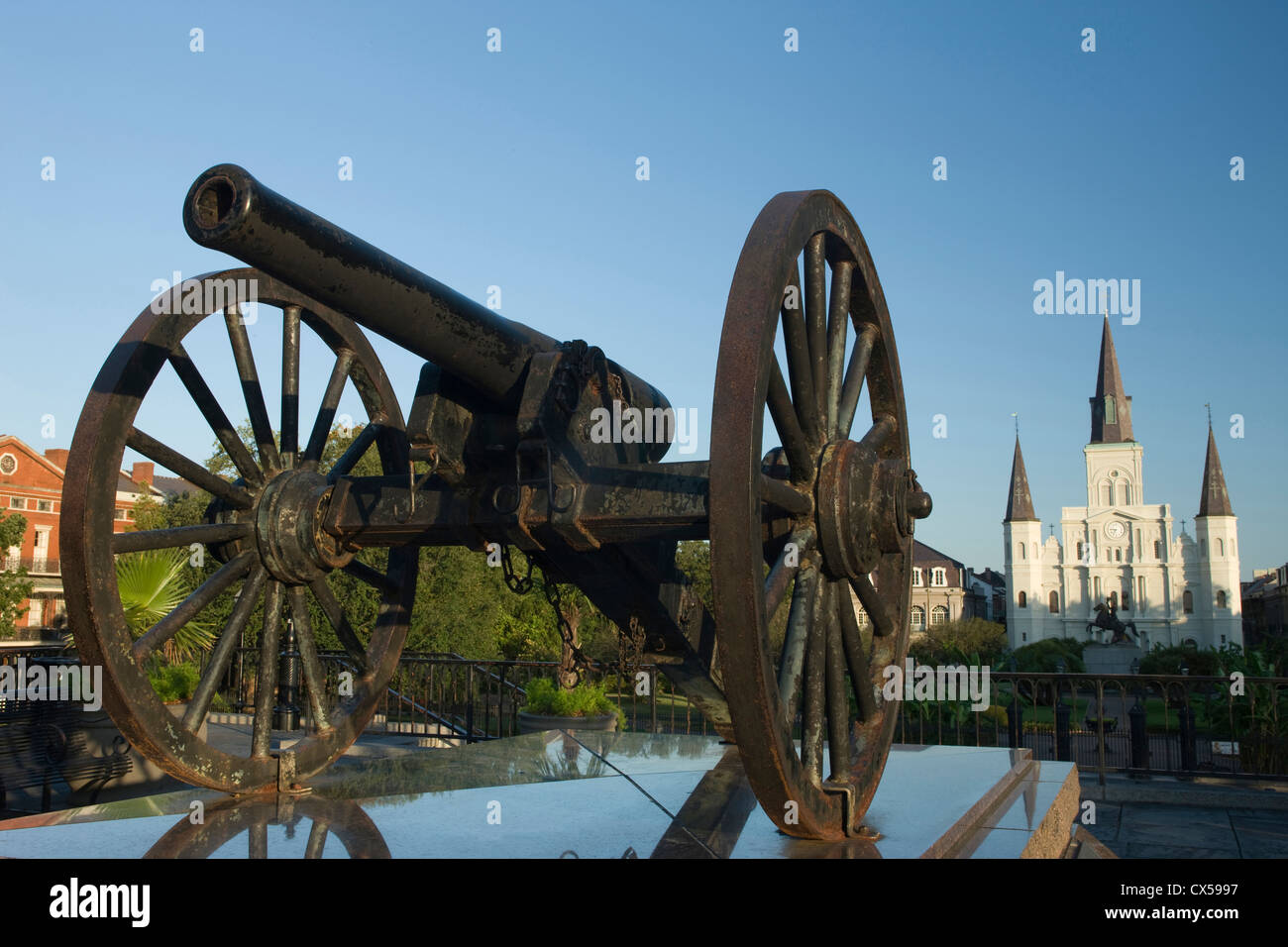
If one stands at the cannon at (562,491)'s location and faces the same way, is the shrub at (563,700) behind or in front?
behind

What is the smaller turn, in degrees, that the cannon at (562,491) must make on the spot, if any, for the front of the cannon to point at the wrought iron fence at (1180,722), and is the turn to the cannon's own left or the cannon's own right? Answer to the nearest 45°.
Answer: approximately 180°

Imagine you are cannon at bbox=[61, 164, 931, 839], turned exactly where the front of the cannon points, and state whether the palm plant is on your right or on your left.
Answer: on your right

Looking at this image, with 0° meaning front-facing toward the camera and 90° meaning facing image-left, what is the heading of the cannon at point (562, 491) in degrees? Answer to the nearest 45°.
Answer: approximately 45°
